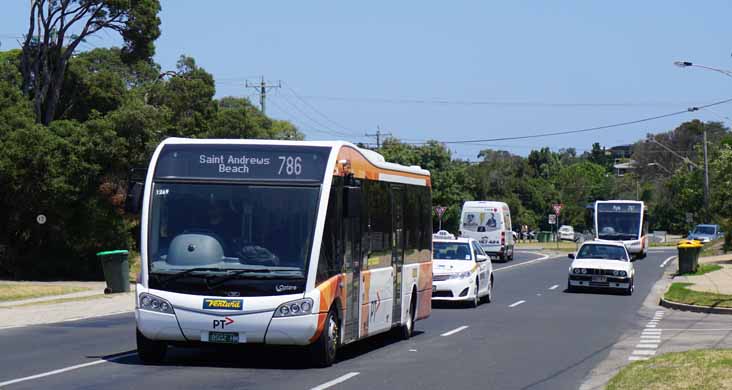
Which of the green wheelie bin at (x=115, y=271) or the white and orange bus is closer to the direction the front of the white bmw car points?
the white and orange bus

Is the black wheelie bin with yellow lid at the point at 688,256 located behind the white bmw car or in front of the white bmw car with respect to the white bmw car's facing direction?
behind

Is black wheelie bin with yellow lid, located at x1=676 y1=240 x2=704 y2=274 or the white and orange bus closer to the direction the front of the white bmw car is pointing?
the white and orange bus

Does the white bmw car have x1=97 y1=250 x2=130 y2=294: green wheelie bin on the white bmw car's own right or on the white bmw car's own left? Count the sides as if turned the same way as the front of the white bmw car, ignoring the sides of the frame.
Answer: on the white bmw car's own right

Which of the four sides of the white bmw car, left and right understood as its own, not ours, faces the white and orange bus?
front

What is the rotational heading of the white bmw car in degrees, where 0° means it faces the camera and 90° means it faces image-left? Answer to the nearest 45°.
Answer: approximately 0°

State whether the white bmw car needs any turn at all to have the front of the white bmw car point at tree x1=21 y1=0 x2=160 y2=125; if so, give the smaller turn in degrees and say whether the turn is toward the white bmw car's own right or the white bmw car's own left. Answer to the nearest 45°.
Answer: approximately 90° to the white bmw car's own right

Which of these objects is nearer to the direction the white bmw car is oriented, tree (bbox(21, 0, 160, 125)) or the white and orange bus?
the white and orange bus
